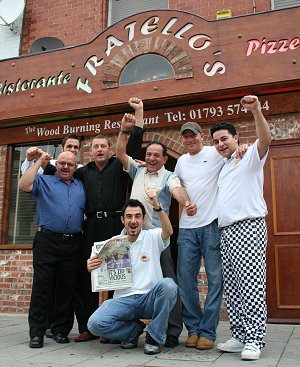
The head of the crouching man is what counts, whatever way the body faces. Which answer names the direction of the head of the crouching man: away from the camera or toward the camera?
toward the camera

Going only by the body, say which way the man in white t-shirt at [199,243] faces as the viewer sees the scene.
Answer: toward the camera

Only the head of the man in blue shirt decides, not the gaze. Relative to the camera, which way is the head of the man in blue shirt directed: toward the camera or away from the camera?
toward the camera

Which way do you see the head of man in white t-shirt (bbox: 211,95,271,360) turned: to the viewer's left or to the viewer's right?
to the viewer's left

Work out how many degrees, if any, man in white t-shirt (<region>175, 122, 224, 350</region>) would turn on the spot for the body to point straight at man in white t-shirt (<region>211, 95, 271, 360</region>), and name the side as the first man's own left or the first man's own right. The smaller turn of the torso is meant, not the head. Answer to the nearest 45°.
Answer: approximately 45° to the first man's own left

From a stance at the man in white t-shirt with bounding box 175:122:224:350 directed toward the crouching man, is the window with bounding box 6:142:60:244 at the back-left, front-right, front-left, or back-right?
front-right

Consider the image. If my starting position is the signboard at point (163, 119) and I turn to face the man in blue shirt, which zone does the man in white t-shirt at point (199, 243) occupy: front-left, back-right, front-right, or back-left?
front-left

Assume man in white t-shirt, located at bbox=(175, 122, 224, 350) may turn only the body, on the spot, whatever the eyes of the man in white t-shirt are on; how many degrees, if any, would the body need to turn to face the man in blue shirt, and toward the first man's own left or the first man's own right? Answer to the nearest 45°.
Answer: approximately 90° to the first man's own right

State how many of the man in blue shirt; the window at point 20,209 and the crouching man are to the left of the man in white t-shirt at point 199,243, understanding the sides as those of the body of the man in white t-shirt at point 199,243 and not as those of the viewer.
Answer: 0

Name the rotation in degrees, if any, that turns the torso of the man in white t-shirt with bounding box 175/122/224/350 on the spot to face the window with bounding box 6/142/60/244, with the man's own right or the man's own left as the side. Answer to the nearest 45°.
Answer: approximately 135° to the man's own right

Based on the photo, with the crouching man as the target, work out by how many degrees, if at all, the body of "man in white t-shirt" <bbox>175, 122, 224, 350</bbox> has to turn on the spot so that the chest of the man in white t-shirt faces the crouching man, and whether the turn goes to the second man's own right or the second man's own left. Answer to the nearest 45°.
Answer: approximately 90° to the second man's own right

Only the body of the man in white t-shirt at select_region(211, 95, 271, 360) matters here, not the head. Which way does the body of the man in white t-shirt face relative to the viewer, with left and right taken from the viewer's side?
facing the viewer and to the left of the viewer

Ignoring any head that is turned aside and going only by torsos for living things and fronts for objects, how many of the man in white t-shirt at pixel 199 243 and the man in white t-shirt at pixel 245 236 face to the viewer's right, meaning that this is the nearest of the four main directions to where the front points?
0

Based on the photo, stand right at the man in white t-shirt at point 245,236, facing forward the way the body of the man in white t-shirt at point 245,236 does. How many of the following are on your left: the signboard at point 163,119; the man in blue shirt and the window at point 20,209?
0
